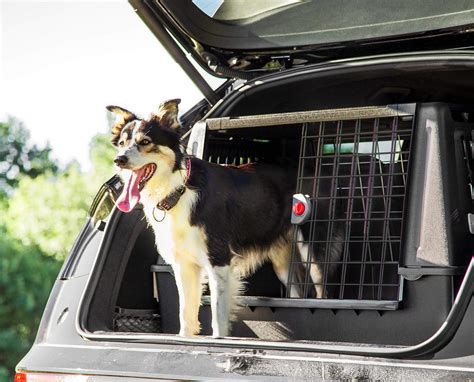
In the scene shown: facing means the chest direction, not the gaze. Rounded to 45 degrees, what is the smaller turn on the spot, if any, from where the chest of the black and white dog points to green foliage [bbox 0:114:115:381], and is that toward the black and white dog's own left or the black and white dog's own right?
approximately 135° to the black and white dog's own right

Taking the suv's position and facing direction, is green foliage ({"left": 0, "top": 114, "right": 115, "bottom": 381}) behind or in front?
in front

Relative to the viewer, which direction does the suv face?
away from the camera

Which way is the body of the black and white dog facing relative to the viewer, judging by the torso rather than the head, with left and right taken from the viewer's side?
facing the viewer and to the left of the viewer
